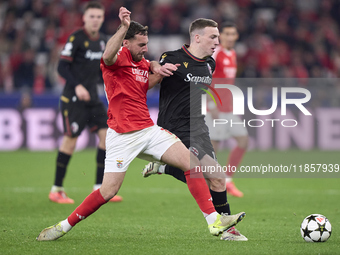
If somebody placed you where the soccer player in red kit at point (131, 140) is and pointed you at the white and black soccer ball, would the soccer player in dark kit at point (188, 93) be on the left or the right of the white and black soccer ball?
left

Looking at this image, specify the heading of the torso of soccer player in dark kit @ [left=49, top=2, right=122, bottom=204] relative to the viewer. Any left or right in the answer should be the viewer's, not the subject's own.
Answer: facing the viewer and to the right of the viewer

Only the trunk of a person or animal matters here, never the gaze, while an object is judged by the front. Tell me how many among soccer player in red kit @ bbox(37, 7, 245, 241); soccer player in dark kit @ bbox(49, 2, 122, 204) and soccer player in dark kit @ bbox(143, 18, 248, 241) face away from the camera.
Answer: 0

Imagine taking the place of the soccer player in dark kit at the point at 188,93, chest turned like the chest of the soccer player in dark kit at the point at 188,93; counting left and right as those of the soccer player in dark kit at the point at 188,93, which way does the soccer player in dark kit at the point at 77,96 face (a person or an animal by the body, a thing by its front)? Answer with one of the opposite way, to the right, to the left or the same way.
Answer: the same way

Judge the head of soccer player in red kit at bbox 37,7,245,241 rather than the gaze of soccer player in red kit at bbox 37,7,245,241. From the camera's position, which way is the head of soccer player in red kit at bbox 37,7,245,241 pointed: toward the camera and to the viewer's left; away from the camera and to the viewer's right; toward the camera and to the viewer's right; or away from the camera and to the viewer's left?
toward the camera and to the viewer's right

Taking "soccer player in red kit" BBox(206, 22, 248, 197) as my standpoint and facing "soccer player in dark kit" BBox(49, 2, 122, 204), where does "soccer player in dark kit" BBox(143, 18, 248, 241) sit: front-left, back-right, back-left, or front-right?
front-left

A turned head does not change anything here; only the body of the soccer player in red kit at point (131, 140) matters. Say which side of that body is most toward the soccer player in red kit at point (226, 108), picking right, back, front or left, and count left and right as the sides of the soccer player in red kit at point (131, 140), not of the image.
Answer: left

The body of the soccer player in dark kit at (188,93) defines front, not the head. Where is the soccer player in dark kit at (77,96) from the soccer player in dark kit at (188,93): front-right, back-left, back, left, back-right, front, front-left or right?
back

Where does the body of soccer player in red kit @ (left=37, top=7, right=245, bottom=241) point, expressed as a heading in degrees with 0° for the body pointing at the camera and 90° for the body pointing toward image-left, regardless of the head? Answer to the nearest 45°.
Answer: approximately 315°

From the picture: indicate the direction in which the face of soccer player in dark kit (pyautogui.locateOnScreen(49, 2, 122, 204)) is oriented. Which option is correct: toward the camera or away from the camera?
toward the camera

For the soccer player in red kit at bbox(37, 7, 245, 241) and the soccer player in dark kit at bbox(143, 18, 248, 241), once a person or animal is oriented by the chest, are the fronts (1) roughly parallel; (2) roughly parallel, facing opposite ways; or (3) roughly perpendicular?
roughly parallel

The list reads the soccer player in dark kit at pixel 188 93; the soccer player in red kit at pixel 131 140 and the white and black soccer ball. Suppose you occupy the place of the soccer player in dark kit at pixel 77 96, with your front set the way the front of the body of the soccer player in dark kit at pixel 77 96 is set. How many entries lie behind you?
0

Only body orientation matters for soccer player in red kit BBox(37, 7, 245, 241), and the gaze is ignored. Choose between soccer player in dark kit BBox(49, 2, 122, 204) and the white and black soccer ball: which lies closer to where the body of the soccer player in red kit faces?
the white and black soccer ball

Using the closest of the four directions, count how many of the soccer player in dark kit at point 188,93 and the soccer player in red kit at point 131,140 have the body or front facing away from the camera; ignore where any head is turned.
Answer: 0
